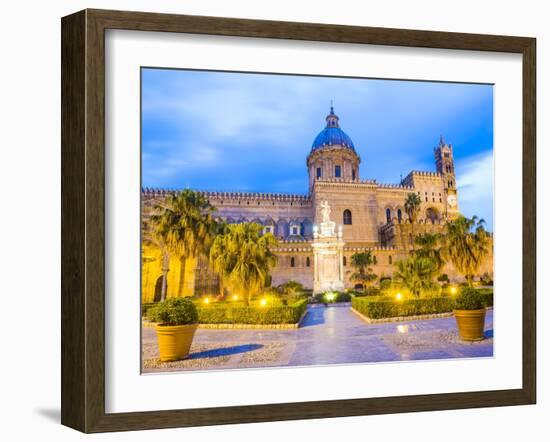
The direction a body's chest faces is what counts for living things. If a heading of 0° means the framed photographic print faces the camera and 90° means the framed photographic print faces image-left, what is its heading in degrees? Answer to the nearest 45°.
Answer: approximately 315°
